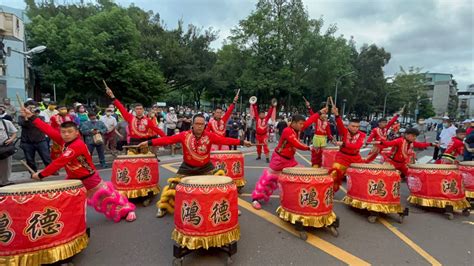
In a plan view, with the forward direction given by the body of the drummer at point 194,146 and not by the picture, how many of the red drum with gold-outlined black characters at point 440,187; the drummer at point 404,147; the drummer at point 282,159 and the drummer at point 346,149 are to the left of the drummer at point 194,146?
4

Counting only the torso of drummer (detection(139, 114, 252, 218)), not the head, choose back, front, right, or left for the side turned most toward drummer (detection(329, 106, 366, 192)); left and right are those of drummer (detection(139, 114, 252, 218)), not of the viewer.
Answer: left

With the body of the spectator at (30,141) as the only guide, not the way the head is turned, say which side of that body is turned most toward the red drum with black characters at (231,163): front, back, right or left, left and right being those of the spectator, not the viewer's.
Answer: front

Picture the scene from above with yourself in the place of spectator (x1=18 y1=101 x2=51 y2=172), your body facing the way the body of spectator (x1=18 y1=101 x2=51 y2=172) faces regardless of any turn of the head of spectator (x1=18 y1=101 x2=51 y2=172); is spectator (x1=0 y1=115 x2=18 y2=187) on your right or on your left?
on your right

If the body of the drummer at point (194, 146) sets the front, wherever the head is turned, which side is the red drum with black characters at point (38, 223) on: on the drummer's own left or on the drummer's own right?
on the drummer's own right

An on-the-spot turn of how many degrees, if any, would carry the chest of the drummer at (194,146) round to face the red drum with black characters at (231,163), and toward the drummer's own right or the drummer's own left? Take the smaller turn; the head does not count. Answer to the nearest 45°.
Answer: approximately 135° to the drummer's own left

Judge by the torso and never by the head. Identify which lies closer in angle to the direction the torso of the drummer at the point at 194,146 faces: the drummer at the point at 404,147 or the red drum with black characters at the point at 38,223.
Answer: the red drum with black characters

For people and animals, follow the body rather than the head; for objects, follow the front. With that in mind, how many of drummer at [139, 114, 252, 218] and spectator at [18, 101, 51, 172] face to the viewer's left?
0

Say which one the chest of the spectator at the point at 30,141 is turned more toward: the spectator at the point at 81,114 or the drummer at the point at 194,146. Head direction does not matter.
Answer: the drummer

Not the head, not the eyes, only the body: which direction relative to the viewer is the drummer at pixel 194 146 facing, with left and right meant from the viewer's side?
facing the viewer

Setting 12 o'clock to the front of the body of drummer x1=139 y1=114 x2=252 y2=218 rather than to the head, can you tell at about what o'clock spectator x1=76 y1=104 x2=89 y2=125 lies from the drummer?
The spectator is roughly at 5 o'clock from the drummer.

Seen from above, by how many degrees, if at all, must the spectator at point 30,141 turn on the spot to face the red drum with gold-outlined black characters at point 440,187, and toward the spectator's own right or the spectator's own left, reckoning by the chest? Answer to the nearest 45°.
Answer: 0° — they already face it

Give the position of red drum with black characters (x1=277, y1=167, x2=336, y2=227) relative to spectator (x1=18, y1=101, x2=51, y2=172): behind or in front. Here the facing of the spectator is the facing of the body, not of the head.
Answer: in front

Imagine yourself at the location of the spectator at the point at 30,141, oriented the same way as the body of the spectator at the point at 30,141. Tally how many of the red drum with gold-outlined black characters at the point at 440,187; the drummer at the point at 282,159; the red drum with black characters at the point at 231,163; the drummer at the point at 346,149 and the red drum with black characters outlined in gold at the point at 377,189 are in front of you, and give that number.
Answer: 5

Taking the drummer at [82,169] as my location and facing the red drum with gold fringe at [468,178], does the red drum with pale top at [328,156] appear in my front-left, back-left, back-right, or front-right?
front-left

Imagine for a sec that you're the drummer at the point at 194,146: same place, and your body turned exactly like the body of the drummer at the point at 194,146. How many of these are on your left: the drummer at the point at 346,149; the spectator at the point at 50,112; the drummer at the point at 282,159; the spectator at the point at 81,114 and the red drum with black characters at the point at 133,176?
2

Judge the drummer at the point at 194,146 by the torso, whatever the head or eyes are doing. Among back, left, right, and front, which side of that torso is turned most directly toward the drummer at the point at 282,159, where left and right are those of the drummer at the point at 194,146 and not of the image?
left
